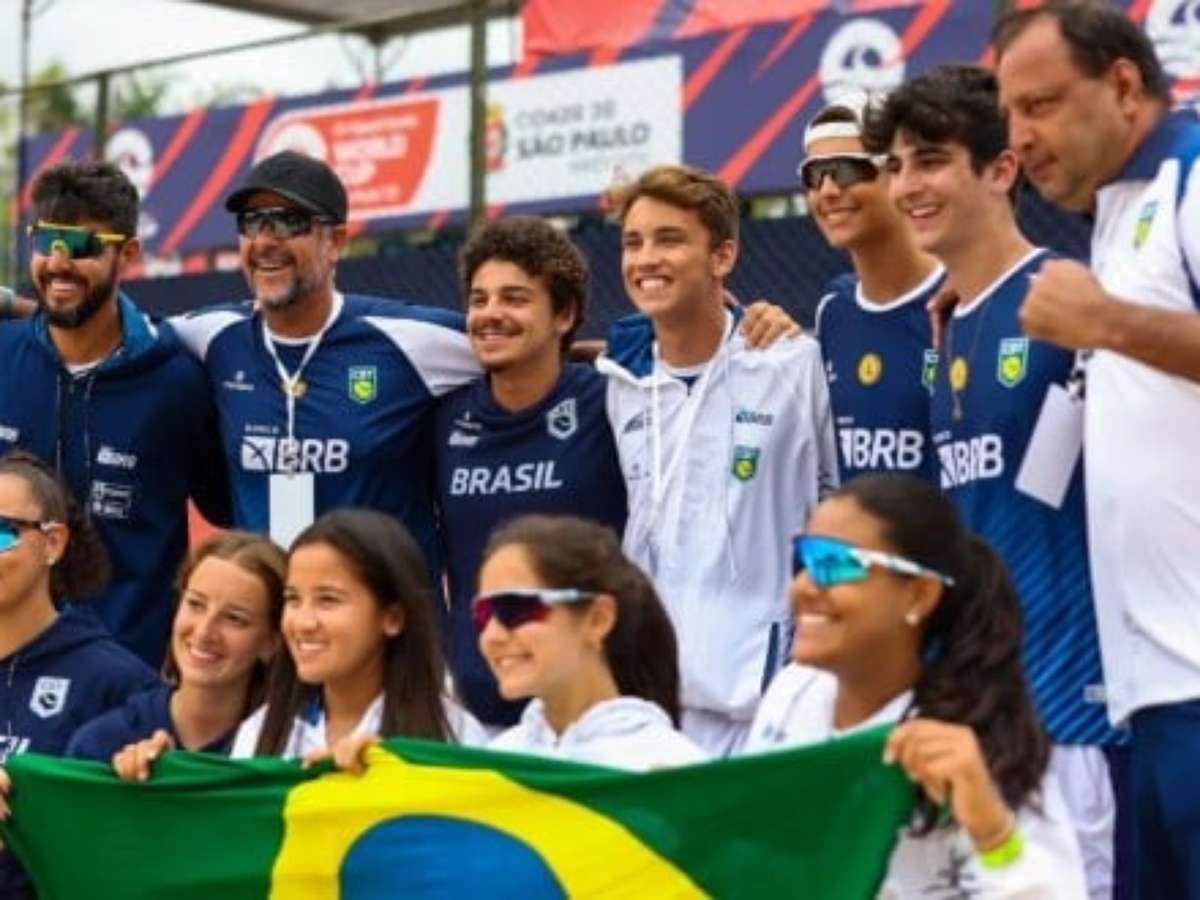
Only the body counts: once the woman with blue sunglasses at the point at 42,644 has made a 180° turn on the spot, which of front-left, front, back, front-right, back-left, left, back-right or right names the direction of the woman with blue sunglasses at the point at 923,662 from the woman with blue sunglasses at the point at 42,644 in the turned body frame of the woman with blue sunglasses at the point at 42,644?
right

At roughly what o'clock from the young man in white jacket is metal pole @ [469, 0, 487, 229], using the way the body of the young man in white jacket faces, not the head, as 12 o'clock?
The metal pole is roughly at 4 o'clock from the young man in white jacket.

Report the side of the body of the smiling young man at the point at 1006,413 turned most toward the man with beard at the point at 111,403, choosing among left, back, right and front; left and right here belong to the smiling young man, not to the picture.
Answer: right

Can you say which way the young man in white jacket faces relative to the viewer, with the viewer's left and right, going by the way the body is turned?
facing the viewer and to the left of the viewer

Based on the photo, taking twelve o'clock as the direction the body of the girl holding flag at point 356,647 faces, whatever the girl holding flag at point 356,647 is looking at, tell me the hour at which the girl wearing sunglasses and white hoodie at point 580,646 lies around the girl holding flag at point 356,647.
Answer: the girl wearing sunglasses and white hoodie at point 580,646 is roughly at 9 o'clock from the girl holding flag at point 356,647.

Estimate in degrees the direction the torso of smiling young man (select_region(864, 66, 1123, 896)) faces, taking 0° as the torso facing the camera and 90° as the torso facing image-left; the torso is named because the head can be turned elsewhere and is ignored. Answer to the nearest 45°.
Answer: approximately 45°

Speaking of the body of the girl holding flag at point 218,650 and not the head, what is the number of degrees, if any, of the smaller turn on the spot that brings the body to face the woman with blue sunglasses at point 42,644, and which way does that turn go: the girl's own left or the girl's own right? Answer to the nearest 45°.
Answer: approximately 90° to the girl's own right

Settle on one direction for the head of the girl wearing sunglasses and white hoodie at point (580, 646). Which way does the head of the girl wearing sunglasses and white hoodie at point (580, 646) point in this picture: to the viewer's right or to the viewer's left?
to the viewer's left

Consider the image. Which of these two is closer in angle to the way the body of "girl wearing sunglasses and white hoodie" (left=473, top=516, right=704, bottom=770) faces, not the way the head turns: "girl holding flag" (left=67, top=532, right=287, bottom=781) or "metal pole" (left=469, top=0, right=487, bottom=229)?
the girl holding flag

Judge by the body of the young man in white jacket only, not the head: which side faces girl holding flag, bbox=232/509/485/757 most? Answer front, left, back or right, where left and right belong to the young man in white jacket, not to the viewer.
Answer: front
